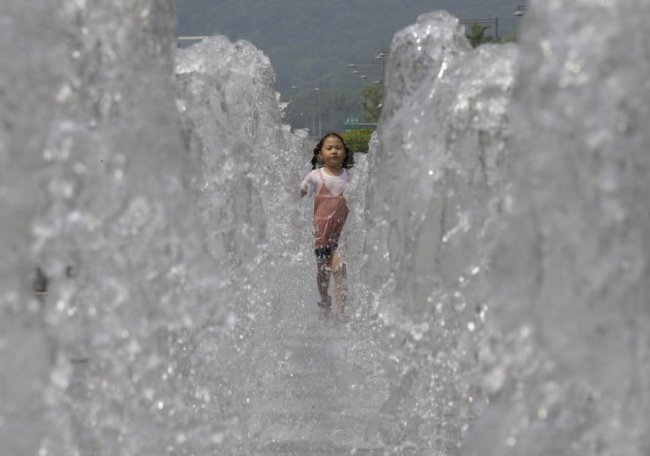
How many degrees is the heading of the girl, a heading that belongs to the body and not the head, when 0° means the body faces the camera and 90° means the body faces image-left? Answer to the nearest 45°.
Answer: approximately 0°
